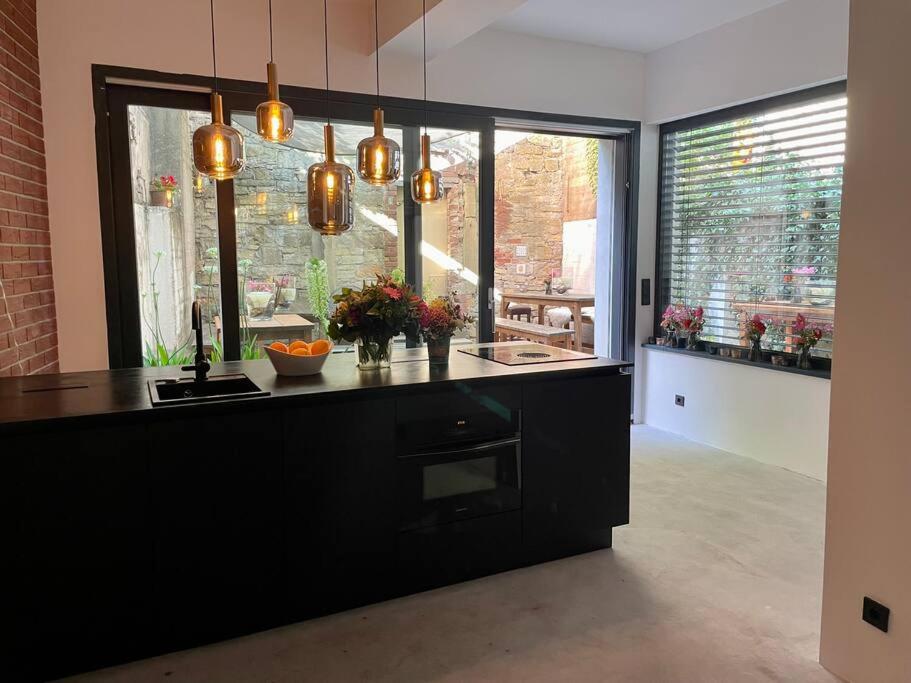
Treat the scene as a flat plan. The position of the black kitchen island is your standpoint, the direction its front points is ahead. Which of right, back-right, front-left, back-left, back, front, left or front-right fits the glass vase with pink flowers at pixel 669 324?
back-left

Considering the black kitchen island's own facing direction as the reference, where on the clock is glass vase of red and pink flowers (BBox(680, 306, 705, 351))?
The glass vase of red and pink flowers is roughly at 8 o'clock from the black kitchen island.

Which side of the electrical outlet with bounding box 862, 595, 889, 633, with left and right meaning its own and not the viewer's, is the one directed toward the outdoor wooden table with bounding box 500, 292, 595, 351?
right

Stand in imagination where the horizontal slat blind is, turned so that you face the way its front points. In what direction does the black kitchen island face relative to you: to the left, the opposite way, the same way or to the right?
to the left

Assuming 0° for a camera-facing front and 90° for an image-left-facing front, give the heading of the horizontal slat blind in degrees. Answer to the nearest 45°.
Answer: approximately 45°

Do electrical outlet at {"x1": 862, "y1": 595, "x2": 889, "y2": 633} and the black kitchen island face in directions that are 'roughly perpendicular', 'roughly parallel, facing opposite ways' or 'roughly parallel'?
roughly perpendicular

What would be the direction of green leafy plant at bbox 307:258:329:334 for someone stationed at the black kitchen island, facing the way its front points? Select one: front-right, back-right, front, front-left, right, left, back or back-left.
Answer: back
